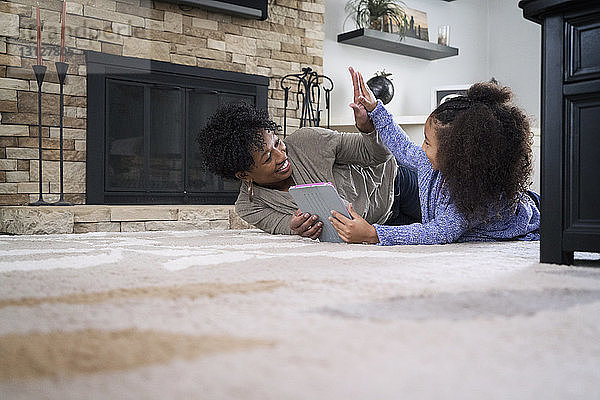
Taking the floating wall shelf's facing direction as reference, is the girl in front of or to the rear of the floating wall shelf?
in front

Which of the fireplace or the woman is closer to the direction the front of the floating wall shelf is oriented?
the woman

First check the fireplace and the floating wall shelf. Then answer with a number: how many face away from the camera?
0

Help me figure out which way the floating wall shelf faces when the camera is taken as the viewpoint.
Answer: facing the viewer and to the right of the viewer

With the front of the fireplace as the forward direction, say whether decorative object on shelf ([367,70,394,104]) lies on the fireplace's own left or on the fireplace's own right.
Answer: on the fireplace's own left

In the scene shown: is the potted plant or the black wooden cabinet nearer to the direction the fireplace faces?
the black wooden cabinet

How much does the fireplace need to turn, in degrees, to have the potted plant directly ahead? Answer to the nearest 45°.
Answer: approximately 90° to its left

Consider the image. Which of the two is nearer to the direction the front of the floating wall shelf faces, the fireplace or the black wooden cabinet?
the black wooden cabinet

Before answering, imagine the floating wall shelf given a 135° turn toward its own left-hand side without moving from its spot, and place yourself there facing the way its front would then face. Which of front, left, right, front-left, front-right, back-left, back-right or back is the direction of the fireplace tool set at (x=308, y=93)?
back-left

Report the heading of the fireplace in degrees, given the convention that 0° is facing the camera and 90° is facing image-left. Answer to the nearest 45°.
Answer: approximately 315°

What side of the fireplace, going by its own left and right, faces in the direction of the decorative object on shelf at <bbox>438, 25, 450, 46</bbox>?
left

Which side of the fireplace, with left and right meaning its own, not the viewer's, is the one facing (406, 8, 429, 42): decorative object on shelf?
left
